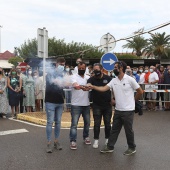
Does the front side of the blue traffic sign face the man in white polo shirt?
yes

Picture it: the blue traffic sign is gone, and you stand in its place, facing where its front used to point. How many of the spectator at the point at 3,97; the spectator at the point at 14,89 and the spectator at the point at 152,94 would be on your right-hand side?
2

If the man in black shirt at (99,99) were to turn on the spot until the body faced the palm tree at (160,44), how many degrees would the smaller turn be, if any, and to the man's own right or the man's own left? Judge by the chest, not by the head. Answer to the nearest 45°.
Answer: approximately 180°

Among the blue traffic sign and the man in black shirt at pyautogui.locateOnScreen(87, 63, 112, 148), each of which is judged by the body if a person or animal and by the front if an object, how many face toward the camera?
2

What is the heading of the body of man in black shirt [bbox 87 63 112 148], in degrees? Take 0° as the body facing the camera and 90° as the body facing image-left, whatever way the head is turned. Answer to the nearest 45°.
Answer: approximately 0°
